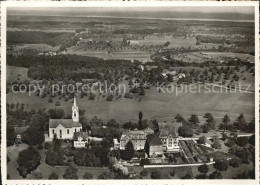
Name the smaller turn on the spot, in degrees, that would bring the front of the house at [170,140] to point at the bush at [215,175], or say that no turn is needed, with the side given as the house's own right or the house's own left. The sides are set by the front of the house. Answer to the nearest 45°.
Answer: approximately 90° to the house's own left

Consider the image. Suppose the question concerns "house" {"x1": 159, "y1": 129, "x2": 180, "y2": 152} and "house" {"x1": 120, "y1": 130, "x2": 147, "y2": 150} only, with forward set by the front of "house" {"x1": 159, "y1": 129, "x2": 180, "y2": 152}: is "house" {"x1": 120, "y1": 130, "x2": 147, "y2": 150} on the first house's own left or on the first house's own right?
on the first house's own right

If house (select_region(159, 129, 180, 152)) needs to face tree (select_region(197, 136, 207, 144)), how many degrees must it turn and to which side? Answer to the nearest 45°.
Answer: approximately 90° to its left

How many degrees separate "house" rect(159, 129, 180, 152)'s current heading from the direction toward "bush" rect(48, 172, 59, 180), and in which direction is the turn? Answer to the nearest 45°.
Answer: approximately 90° to its right

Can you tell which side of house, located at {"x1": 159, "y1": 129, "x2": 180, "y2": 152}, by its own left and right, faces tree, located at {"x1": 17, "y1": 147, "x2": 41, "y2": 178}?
right

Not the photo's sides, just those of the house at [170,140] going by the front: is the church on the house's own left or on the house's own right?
on the house's own right

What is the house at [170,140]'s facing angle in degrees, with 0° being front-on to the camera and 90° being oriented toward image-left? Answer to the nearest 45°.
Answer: approximately 0°

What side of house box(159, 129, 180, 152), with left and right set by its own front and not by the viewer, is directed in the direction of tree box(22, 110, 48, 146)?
right
